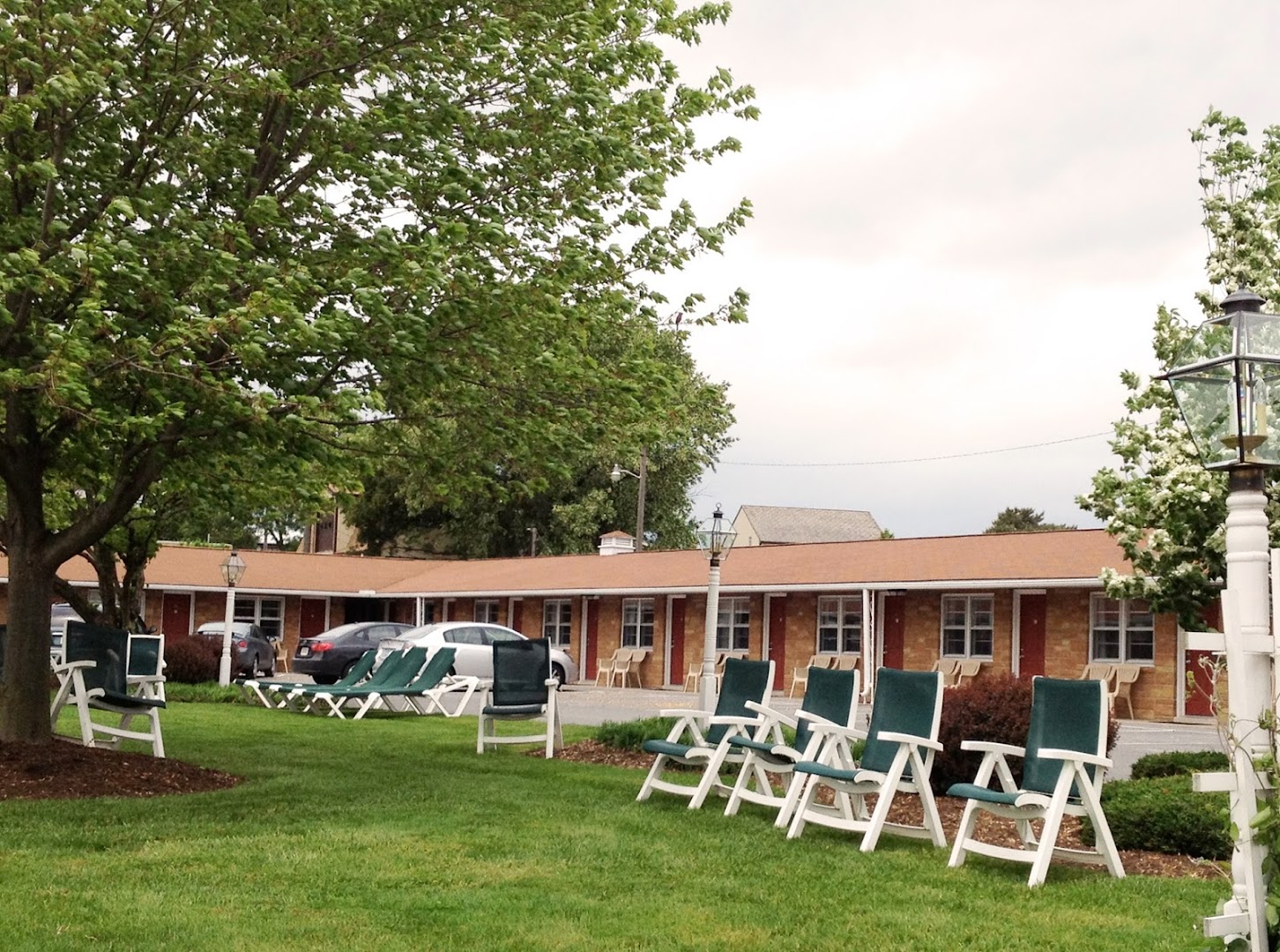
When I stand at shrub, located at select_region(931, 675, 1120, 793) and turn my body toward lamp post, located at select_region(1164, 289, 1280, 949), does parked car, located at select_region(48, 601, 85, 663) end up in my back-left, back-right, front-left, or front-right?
back-right

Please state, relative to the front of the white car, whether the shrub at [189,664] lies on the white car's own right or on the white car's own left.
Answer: on the white car's own left

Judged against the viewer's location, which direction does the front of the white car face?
facing away from the viewer and to the right of the viewer

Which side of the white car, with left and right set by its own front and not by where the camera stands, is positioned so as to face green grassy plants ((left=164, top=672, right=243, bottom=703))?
back

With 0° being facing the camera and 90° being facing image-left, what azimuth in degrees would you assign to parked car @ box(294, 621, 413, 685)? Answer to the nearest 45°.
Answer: approximately 225°

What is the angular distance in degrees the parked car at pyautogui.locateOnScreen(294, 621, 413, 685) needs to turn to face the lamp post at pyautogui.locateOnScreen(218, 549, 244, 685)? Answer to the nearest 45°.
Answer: approximately 180°

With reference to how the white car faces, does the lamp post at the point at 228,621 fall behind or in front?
behind
